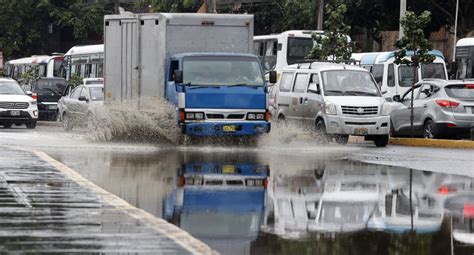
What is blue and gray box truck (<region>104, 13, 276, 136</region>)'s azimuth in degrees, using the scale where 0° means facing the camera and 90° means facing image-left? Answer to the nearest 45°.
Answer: approximately 315°

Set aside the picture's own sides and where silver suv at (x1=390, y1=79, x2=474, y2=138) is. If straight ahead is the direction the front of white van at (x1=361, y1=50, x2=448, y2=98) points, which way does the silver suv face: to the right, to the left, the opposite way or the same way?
the opposite way

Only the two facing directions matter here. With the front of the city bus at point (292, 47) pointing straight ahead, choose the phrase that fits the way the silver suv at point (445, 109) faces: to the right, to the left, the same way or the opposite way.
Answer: the opposite way

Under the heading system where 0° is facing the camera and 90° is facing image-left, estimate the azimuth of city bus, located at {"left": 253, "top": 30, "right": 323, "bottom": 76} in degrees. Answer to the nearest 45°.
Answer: approximately 315°

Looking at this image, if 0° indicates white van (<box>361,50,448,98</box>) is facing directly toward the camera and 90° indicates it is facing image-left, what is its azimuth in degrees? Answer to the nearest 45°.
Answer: approximately 315°

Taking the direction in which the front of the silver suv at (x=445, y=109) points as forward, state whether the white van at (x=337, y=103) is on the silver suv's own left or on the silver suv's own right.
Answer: on the silver suv's own left

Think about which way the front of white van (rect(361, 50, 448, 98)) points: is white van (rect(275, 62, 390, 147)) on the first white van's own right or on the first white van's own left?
on the first white van's own right
